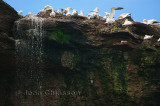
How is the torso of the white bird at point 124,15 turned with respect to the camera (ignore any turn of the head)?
to the viewer's left

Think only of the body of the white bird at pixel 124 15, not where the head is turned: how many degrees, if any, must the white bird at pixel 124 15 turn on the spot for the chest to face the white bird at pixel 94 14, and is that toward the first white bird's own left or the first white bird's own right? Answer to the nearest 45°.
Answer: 0° — it already faces it
